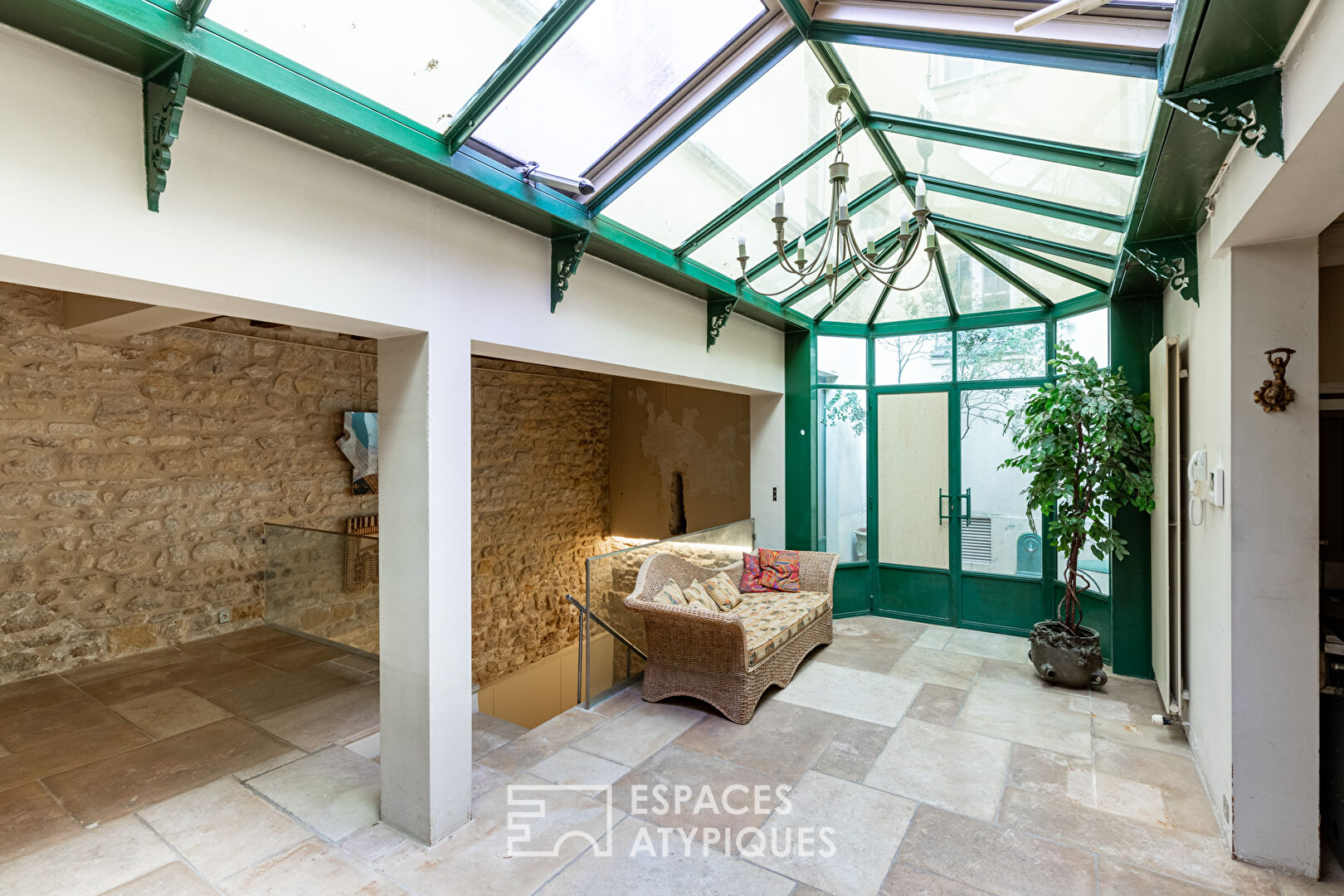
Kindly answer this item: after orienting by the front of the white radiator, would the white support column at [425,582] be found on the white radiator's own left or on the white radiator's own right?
on the white radiator's own left

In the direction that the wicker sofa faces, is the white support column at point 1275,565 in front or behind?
in front

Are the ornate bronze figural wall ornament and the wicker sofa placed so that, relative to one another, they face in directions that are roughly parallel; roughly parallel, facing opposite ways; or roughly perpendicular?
roughly perpendicular

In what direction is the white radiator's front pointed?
to the viewer's left

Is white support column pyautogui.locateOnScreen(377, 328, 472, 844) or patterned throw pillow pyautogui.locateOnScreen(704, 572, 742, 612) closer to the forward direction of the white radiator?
the patterned throw pillow

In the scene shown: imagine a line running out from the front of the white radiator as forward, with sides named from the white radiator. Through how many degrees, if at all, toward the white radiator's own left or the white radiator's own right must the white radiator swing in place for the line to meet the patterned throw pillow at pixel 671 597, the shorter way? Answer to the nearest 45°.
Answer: approximately 45° to the white radiator's own left

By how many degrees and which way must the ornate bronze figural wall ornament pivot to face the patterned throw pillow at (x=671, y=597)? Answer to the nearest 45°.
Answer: approximately 90° to its right

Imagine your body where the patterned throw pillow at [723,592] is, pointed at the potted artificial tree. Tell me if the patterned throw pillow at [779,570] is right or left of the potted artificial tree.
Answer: left

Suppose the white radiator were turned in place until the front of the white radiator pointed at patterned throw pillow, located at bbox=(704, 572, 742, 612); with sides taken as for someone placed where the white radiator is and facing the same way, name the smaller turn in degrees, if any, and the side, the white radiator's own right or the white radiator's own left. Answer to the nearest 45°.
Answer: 0° — it already faces it
